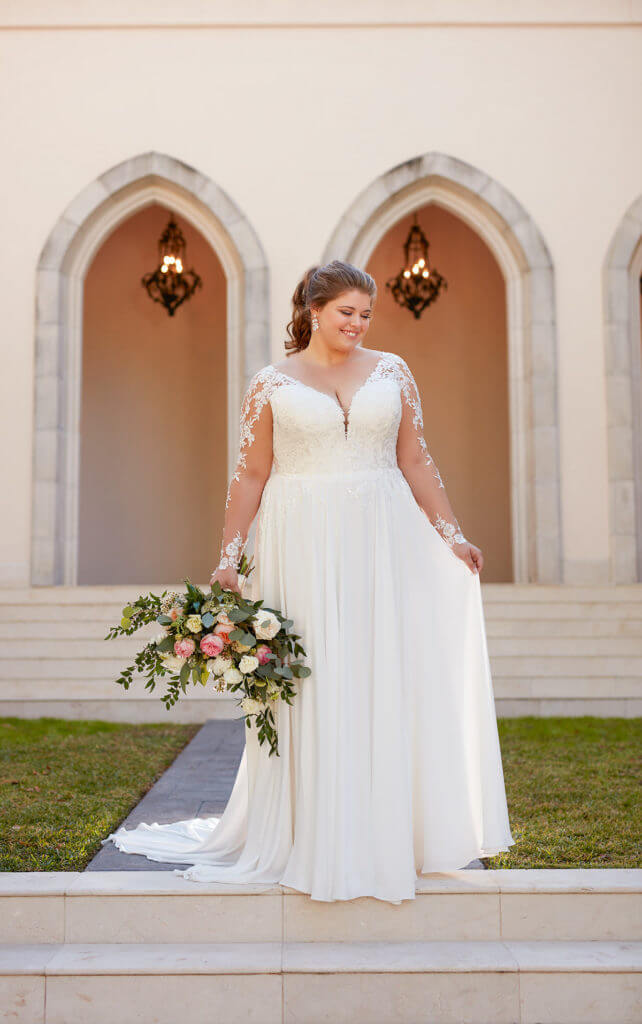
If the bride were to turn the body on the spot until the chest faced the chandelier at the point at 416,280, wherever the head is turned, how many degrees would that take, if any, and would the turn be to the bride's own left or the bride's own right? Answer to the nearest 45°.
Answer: approximately 180°

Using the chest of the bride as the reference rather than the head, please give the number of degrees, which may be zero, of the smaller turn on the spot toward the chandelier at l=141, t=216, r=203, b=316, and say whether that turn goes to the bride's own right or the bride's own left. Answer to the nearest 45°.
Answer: approximately 180°

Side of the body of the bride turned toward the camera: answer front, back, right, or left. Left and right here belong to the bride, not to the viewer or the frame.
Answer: front
